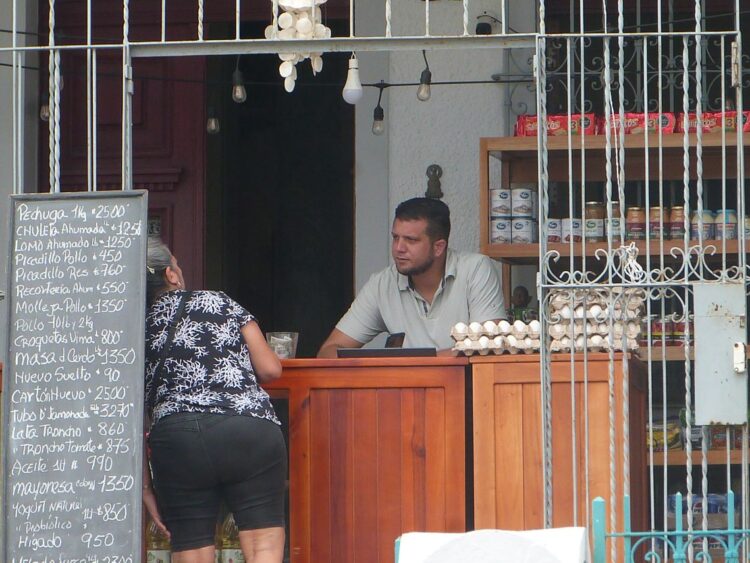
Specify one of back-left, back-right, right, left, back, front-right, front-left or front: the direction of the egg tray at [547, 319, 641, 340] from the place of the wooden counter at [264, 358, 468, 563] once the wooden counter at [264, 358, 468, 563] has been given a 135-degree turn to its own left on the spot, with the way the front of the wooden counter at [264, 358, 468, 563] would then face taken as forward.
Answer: front-right

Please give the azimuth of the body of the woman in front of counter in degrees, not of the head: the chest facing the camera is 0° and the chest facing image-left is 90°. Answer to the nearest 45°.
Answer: approximately 180°

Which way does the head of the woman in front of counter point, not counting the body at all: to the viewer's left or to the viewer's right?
to the viewer's right

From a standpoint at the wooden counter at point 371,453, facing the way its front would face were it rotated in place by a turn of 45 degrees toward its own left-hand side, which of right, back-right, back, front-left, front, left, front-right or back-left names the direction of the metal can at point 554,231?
left

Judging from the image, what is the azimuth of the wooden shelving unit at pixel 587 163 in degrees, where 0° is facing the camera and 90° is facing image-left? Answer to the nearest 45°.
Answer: approximately 0°

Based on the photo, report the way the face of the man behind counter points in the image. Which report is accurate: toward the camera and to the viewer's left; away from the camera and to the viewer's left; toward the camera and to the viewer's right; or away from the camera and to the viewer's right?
toward the camera and to the viewer's left

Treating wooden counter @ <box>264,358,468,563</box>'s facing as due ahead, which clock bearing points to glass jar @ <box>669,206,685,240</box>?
The glass jar is roughly at 8 o'clock from the wooden counter.

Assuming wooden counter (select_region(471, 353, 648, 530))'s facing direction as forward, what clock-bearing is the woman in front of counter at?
The woman in front of counter is roughly at 2 o'clock from the wooden counter.
